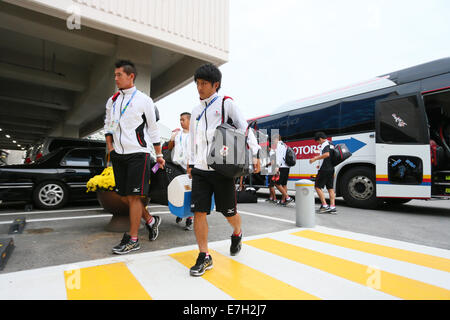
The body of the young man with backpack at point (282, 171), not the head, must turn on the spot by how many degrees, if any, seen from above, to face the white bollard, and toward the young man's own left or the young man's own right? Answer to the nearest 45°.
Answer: approximately 90° to the young man's own left

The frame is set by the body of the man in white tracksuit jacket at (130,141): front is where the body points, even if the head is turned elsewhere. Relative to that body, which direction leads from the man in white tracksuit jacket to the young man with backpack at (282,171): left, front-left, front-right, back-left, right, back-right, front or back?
back

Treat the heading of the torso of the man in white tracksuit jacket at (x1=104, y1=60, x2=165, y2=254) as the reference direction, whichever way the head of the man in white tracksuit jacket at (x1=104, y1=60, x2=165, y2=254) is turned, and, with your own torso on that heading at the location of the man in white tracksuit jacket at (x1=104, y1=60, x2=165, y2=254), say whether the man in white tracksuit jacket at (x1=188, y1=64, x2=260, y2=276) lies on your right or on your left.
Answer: on your left

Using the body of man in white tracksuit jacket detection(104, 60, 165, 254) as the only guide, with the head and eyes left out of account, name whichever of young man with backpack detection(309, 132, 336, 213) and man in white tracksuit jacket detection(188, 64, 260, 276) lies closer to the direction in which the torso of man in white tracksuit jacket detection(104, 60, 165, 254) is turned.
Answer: the man in white tracksuit jacket

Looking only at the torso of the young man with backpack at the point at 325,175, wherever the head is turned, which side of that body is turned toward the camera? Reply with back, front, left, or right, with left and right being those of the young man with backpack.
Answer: left

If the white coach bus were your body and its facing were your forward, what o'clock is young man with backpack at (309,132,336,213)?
The young man with backpack is roughly at 3 o'clock from the white coach bus.

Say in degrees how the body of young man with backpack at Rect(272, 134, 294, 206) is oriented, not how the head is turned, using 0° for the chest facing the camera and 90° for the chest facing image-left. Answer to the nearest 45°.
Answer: approximately 90°

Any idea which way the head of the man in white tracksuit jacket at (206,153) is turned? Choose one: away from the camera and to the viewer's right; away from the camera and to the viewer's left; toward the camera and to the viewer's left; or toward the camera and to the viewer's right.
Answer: toward the camera and to the viewer's left

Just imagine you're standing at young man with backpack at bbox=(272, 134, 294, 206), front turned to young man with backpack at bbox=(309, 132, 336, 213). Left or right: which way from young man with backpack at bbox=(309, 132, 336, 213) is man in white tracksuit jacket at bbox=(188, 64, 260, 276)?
right

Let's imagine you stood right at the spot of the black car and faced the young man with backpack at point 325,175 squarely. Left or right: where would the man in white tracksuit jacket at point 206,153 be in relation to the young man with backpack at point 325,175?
right
